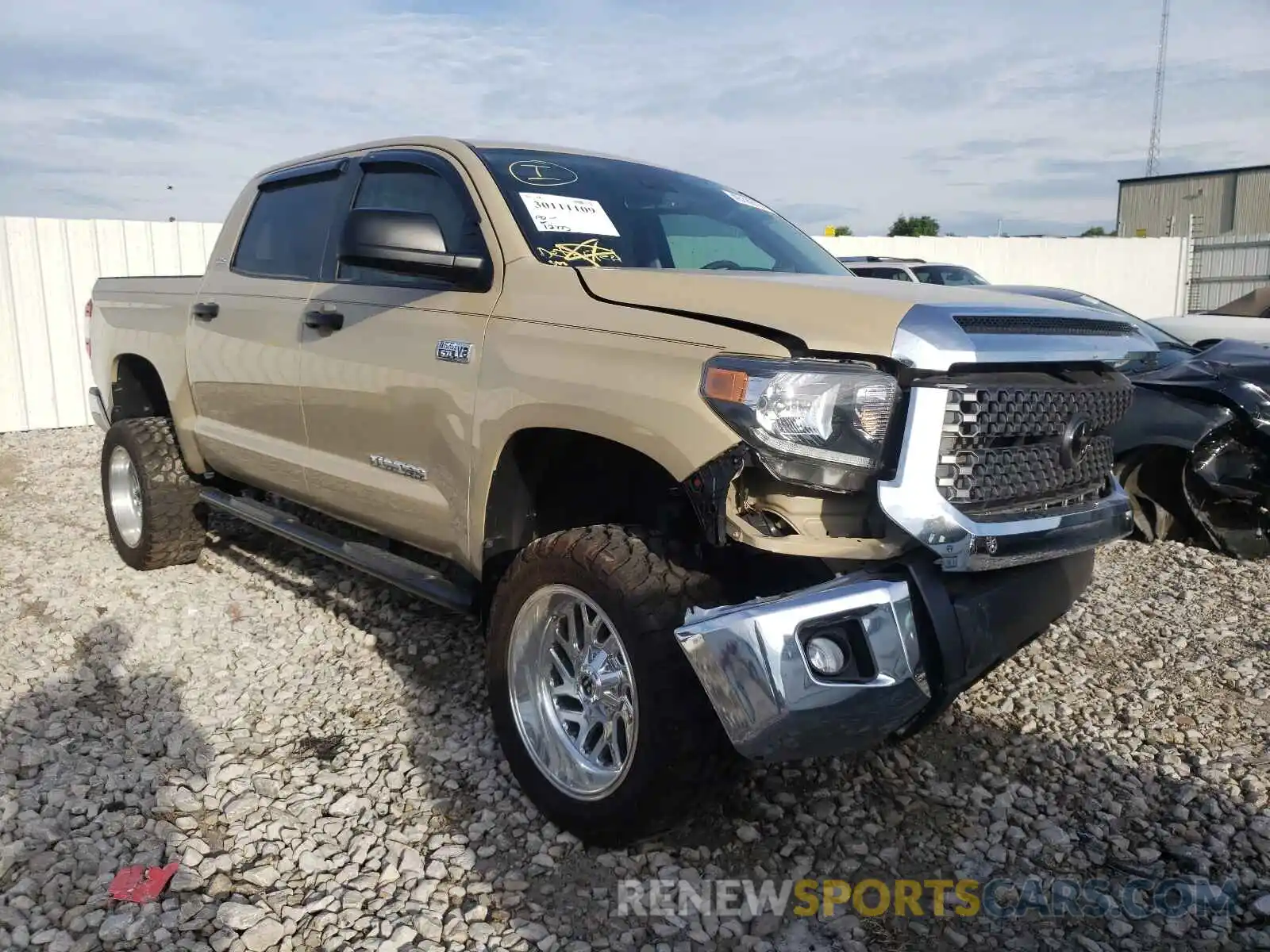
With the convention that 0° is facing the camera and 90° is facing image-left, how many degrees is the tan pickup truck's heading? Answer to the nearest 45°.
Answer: approximately 315°

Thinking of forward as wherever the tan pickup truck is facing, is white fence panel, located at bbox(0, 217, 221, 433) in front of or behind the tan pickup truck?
behind
